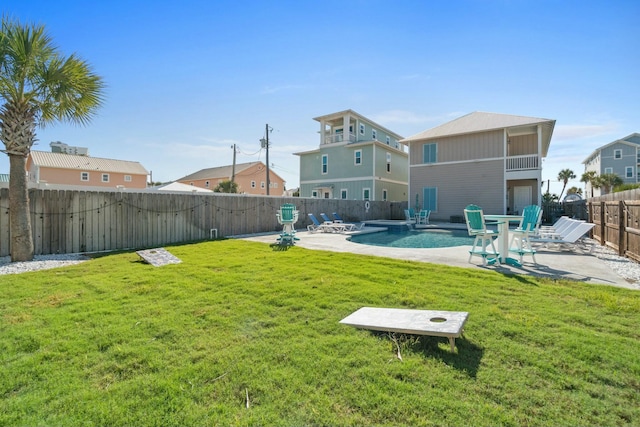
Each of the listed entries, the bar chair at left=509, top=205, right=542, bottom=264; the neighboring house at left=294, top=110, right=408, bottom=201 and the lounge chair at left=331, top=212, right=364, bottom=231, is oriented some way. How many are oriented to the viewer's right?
1

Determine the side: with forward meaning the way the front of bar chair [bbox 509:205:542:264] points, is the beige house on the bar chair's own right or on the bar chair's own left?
on the bar chair's own right

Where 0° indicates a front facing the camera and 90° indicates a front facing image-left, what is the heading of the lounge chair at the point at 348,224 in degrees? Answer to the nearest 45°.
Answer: approximately 270°

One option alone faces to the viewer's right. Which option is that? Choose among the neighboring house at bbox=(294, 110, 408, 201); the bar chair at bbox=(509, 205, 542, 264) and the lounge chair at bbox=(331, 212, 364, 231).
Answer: the lounge chair at bbox=(331, 212, 364, 231)

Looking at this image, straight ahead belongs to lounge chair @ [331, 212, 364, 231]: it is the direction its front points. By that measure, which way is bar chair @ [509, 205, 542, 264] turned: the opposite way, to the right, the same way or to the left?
the opposite way

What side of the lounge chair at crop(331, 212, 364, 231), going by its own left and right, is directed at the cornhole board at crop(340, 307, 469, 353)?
right

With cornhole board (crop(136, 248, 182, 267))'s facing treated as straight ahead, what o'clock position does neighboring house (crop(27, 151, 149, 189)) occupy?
The neighboring house is roughly at 7 o'clock from the cornhole board.

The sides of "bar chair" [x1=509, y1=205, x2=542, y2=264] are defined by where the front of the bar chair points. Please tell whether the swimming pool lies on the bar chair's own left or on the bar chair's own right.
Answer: on the bar chair's own right

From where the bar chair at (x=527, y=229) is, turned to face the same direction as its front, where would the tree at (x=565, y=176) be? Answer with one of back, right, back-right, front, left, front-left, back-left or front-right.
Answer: back-right

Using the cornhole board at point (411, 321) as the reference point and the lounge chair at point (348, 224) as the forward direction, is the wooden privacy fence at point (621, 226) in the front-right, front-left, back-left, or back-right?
front-right

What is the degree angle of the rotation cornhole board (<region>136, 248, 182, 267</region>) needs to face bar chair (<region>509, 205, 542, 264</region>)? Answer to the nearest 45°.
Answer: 0° — it already faces it

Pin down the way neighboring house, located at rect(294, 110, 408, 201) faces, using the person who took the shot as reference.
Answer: facing the viewer and to the left of the viewer

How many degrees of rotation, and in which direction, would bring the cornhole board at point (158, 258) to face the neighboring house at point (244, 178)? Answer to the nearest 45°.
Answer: approximately 135° to its left

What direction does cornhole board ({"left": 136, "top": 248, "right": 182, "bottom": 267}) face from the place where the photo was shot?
facing the viewer and to the right of the viewer

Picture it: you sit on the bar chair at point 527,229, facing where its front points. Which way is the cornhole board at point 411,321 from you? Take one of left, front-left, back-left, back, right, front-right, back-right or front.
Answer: front-left

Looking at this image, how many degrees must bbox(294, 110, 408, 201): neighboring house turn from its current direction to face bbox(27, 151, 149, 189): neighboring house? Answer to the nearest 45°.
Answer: approximately 45° to its right
